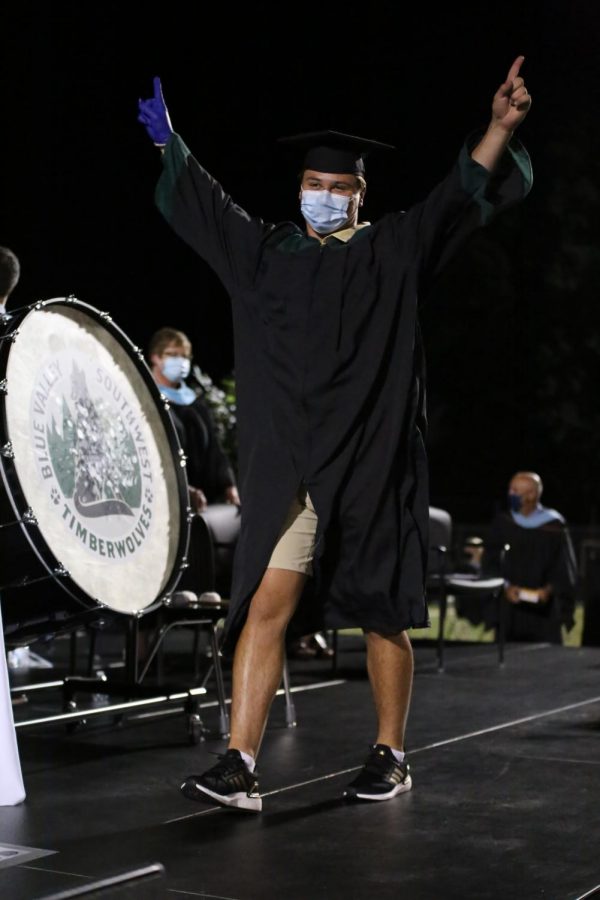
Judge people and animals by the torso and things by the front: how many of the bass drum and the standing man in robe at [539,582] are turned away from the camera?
0

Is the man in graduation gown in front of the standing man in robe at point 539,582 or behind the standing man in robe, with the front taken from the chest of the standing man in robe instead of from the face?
in front

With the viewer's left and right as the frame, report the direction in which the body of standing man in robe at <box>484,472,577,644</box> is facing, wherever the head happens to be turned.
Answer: facing the viewer and to the left of the viewer

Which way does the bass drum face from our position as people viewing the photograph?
facing the viewer and to the right of the viewer

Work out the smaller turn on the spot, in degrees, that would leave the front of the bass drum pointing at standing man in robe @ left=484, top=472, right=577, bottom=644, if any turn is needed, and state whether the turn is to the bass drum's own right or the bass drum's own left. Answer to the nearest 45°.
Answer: approximately 90° to the bass drum's own left

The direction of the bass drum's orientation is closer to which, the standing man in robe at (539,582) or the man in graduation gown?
the man in graduation gown

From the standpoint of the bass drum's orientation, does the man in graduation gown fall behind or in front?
in front
